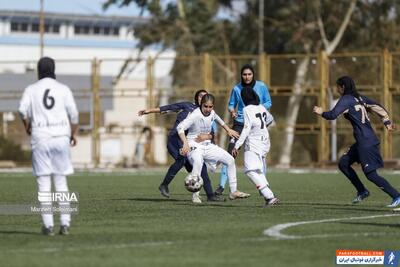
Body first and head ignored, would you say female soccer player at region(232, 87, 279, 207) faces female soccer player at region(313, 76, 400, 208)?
no

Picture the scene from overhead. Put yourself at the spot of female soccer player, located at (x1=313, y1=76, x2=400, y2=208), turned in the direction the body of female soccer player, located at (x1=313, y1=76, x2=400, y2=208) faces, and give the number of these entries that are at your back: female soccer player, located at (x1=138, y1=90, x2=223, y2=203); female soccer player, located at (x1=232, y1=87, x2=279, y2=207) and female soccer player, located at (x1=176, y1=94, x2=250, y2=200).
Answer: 0

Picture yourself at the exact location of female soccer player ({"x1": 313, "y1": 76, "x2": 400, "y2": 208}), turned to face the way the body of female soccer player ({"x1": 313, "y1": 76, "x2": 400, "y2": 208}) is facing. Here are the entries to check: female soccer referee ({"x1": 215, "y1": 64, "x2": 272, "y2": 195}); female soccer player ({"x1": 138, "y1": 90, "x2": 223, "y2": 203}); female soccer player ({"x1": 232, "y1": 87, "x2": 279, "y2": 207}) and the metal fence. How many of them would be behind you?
0

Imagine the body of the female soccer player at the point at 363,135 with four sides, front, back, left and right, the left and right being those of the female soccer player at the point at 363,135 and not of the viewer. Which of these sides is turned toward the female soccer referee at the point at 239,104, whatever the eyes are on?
front

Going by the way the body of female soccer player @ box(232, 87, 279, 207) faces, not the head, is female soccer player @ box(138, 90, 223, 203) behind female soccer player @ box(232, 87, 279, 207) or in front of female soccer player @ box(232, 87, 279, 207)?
in front

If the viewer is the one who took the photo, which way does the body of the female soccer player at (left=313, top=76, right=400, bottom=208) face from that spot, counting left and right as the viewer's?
facing away from the viewer and to the left of the viewer

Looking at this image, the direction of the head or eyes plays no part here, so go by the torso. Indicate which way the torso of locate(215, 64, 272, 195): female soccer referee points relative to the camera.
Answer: toward the camera

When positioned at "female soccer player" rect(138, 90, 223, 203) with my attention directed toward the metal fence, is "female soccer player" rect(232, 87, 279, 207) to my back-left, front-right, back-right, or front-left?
back-right

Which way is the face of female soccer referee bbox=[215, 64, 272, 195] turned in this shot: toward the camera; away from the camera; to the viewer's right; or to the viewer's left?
toward the camera

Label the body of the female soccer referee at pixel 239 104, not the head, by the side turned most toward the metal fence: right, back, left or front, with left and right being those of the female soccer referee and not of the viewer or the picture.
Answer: back

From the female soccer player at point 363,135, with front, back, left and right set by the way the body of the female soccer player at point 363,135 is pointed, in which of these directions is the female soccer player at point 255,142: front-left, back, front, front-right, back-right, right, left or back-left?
front-left

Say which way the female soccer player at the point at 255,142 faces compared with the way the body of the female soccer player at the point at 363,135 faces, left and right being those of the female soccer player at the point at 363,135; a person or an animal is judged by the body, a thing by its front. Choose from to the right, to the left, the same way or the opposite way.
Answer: the same way

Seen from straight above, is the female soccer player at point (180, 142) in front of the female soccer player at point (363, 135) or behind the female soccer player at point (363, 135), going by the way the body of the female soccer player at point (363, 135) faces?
in front

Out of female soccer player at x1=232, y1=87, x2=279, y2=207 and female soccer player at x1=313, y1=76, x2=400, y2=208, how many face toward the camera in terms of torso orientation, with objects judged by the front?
0

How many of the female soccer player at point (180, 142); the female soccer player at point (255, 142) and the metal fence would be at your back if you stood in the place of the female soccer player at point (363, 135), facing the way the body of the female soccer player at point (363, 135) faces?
0

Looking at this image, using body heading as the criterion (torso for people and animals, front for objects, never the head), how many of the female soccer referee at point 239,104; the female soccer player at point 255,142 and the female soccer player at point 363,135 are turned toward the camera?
1

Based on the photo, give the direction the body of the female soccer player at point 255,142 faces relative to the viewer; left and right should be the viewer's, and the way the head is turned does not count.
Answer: facing away from the viewer and to the left of the viewer

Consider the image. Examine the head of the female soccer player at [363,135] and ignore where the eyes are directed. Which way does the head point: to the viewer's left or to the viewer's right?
to the viewer's left

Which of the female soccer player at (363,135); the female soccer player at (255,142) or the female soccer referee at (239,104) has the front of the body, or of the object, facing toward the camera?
the female soccer referee at (239,104)
